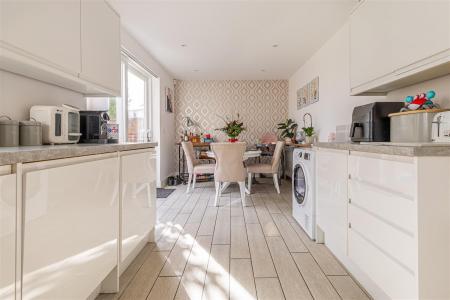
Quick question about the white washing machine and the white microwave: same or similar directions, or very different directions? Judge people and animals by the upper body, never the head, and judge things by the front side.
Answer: very different directions

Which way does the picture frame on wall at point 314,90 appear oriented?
to the viewer's left

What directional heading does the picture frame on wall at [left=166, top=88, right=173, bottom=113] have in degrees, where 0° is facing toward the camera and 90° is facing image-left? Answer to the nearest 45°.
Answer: approximately 270°

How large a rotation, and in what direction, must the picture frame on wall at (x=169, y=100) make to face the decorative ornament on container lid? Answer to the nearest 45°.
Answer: approximately 90° to its right

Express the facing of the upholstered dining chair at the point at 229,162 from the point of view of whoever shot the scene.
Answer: facing away from the viewer
